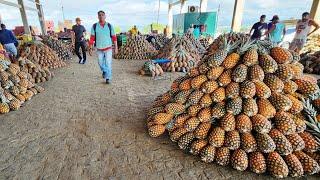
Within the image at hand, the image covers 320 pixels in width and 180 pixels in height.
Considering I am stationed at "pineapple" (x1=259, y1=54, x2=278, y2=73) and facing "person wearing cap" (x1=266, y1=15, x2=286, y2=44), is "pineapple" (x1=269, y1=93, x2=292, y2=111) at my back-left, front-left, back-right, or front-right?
back-right

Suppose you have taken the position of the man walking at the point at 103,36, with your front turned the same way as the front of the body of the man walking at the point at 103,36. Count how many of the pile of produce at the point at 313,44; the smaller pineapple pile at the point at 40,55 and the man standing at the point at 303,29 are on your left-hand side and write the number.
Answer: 2

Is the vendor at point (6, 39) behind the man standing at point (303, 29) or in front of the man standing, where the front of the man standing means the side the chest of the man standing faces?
in front

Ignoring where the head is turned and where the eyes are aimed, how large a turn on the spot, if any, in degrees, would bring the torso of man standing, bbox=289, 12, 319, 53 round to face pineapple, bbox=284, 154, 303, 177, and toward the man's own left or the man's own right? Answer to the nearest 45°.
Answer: approximately 45° to the man's own left

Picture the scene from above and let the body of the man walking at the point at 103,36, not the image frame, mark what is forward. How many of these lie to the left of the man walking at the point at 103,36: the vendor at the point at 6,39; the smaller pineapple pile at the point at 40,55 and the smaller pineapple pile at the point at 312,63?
1

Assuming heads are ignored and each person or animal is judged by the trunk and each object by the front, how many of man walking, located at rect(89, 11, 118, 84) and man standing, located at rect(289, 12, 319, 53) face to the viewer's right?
0

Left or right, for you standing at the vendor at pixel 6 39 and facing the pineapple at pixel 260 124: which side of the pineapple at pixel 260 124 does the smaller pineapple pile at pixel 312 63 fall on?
left

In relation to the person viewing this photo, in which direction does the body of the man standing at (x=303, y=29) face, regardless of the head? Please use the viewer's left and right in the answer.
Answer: facing the viewer and to the left of the viewer

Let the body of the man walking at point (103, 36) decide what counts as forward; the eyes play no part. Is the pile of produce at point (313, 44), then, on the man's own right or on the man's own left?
on the man's own left

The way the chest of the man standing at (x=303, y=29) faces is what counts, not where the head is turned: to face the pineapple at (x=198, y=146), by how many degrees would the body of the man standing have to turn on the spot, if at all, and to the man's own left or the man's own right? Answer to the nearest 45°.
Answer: approximately 45° to the man's own left

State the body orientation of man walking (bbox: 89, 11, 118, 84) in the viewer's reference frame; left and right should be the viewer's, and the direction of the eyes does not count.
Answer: facing the viewer

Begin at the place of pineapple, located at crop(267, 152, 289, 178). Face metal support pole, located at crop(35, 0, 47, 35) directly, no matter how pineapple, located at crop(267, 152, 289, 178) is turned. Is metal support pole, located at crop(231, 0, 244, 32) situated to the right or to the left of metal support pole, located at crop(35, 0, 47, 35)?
right

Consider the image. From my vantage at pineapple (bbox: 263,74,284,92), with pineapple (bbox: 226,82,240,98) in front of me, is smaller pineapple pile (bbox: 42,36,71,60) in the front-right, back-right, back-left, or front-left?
front-right

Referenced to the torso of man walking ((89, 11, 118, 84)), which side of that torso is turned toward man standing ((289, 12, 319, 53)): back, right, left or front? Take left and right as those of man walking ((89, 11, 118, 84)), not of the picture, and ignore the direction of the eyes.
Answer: left
